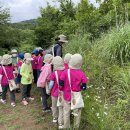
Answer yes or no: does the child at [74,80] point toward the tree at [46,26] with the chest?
yes

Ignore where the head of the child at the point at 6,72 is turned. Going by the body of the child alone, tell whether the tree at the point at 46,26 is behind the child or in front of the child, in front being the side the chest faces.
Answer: in front

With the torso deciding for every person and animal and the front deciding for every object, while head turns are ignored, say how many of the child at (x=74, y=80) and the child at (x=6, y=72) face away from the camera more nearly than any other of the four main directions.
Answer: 2

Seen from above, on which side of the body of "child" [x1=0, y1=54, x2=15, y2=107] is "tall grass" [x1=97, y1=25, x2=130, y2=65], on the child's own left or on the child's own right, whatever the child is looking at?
on the child's own right

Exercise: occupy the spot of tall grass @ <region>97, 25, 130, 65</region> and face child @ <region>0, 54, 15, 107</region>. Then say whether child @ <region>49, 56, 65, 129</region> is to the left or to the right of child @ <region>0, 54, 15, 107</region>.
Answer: left

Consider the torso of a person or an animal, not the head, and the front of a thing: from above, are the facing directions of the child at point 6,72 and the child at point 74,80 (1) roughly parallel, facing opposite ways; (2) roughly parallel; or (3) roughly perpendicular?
roughly parallel

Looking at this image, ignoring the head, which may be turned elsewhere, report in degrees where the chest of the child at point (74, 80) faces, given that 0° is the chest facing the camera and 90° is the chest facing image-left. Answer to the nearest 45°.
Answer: approximately 180°

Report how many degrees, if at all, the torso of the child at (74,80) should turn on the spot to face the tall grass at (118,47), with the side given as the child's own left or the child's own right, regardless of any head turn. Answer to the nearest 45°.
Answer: approximately 45° to the child's own right

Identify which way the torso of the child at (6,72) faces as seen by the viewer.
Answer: away from the camera

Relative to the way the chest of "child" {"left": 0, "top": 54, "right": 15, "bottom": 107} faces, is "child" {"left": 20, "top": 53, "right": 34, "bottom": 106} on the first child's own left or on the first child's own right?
on the first child's own right
